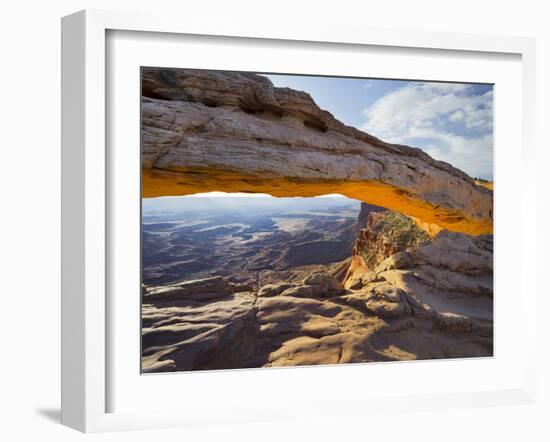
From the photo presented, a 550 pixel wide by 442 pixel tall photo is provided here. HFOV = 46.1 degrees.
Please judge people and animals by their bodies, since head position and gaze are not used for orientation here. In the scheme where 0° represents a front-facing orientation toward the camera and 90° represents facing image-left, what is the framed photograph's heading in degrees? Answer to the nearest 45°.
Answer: approximately 315°
